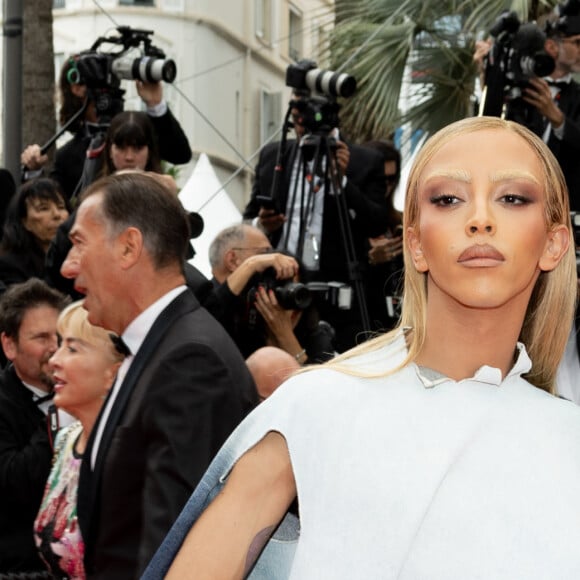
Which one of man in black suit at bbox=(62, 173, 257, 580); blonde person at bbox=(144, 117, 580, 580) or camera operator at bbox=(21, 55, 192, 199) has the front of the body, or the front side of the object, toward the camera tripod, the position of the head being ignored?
the camera operator

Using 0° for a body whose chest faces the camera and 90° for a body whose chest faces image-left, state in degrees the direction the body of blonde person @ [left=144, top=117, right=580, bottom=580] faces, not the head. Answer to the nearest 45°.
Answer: approximately 0°

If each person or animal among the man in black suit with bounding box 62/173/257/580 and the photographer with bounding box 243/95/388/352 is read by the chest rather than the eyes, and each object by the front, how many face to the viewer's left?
1

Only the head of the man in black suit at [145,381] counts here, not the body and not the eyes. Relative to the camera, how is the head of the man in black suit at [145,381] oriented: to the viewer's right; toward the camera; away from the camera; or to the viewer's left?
to the viewer's left

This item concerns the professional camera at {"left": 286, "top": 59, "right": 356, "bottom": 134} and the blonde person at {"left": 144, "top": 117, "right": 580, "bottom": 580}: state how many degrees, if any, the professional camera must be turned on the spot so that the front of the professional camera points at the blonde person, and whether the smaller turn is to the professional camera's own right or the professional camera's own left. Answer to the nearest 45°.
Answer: approximately 45° to the professional camera's own right

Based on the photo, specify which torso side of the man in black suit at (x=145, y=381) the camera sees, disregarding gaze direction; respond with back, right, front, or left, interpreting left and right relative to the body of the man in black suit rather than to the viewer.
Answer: left

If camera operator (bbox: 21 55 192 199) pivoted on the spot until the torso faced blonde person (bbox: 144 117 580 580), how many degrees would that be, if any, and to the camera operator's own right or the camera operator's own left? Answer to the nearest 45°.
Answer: approximately 45° to the camera operator's own right

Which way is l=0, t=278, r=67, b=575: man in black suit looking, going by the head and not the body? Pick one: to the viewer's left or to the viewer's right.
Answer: to the viewer's right

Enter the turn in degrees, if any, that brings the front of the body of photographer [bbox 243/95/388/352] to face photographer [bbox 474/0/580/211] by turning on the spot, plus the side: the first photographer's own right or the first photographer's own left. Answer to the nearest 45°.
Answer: approximately 90° to the first photographer's own left

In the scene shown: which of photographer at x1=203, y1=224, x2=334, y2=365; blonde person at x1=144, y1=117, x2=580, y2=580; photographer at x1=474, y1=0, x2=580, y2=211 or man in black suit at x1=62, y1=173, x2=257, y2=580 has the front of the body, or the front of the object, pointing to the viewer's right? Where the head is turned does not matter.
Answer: photographer at x1=203, y1=224, x2=334, y2=365
